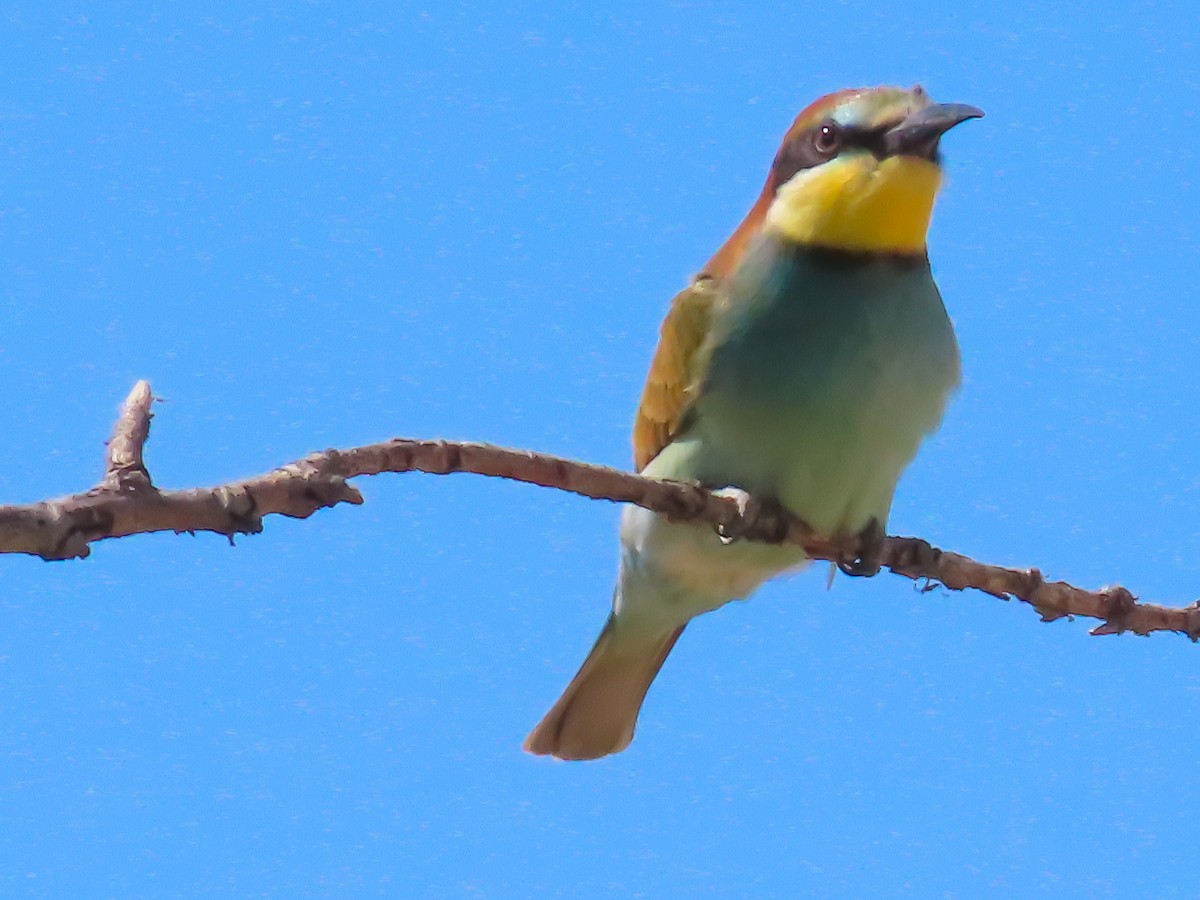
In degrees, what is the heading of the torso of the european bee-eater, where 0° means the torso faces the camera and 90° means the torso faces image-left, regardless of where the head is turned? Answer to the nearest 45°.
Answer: approximately 315°
